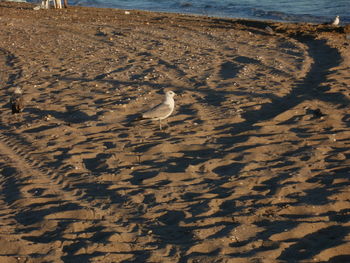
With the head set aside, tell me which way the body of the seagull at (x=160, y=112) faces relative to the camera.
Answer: to the viewer's right
